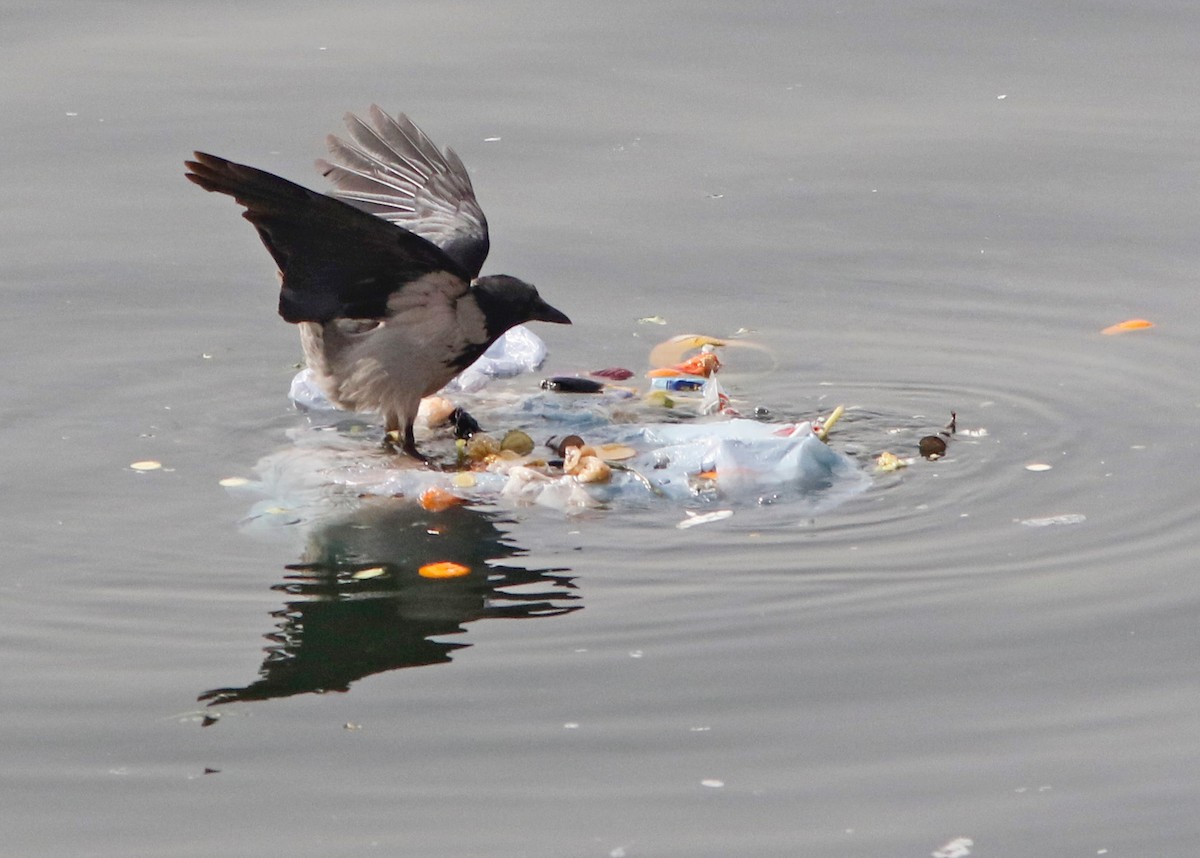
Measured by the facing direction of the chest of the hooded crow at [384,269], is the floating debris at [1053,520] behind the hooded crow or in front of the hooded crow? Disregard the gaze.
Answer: in front

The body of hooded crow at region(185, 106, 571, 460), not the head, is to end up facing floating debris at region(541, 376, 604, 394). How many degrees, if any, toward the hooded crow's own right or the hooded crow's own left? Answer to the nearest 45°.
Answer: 0° — it already faces it

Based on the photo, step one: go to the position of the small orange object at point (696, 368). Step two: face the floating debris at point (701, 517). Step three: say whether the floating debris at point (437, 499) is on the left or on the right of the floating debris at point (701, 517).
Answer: right

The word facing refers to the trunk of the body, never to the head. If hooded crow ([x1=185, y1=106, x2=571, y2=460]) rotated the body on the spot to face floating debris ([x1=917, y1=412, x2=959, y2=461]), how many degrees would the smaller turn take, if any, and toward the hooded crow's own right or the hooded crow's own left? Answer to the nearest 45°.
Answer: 0° — it already faces it

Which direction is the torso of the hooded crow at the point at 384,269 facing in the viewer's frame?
to the viewer's right

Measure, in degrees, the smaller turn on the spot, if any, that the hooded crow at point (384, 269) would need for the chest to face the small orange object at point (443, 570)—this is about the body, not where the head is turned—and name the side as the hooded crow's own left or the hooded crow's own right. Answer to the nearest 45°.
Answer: approximately 90° to the hooded crow's own right

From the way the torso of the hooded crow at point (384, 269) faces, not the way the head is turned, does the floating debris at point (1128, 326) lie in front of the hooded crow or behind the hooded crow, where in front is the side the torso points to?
in front

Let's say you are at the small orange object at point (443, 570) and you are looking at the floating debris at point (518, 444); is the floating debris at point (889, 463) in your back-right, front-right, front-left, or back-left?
front-right

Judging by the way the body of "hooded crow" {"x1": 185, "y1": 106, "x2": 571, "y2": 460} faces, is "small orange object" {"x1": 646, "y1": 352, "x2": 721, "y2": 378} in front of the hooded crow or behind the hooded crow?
in front

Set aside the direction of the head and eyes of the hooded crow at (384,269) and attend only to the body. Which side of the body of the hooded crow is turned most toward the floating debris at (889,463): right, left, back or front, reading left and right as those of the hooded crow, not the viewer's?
front

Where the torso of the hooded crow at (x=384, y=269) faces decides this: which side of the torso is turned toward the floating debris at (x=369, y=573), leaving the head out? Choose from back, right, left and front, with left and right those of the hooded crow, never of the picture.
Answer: right
